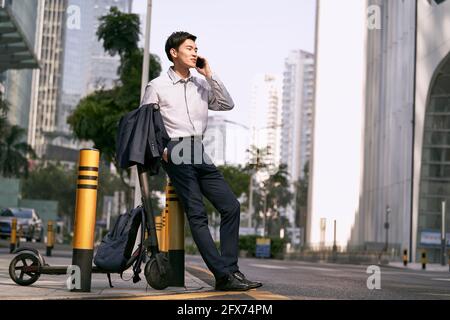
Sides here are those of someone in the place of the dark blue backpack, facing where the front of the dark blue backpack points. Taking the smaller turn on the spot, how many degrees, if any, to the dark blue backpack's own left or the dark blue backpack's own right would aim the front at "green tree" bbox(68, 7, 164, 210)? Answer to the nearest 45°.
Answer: approximately 90° to the dark blue backpack's own right

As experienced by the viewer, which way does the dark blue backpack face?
facing to the left of the viewer

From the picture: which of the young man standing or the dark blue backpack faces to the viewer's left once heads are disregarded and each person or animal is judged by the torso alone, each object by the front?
the dark blue backpack

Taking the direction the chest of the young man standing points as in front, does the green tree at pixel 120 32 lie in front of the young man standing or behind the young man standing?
behind

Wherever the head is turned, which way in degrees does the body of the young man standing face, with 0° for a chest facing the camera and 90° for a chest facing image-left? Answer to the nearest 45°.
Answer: approximately 315°
